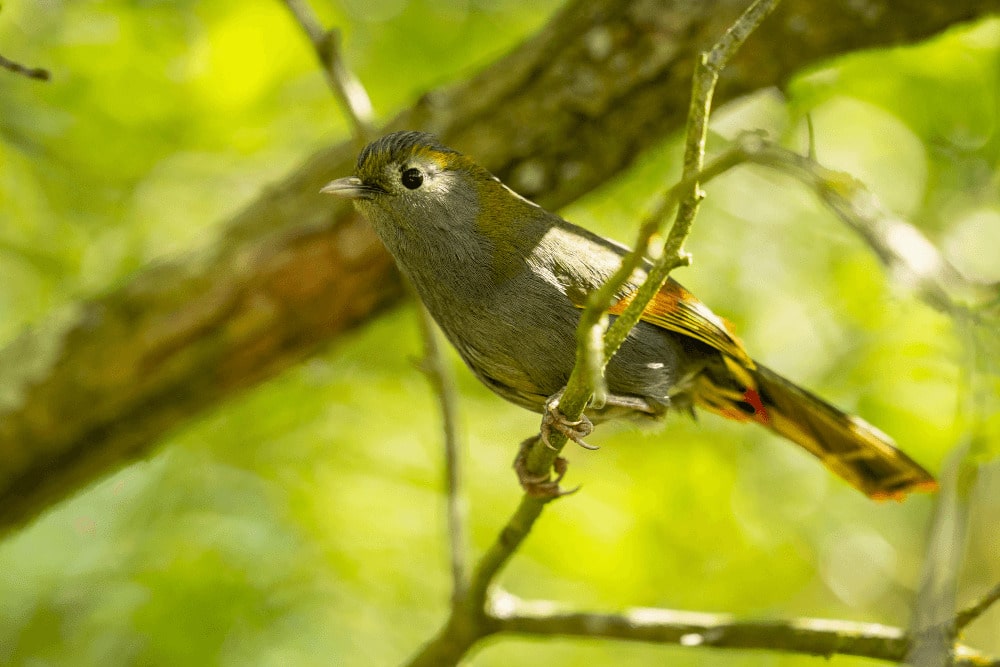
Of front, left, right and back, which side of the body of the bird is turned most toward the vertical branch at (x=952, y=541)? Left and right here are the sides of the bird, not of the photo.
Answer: back

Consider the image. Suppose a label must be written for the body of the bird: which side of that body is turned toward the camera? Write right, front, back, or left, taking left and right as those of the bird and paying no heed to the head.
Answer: left
